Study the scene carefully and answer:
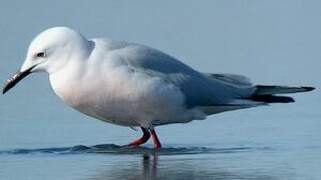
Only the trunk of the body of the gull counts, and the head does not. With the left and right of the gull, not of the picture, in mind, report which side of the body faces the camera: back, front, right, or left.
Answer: left
